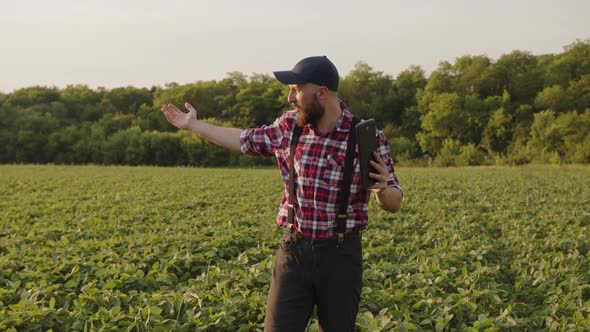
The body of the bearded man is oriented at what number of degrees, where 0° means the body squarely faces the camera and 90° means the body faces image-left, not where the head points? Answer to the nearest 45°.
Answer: approximately 0°
